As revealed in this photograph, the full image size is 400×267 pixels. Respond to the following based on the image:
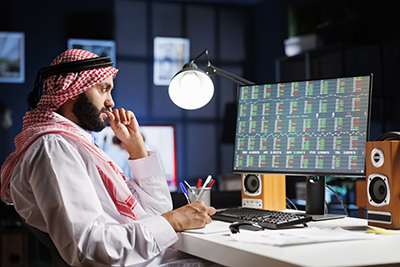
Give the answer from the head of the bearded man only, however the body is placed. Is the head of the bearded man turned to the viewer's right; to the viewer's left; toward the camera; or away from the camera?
to the viewer's right

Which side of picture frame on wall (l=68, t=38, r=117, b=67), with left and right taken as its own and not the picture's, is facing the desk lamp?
front

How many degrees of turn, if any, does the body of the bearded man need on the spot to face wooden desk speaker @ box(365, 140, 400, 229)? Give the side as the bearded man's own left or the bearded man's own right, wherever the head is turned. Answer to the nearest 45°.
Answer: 0° — they already face it

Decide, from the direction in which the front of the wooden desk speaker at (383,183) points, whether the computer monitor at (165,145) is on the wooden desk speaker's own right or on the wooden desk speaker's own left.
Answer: on the wooden desk speaker's own right

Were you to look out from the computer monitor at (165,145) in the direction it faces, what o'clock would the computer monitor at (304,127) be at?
the computer monitor at (304,127) is roughly at 12 o'clock from the computer monitor at (165,145).

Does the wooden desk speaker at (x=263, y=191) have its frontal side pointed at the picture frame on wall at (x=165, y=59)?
no

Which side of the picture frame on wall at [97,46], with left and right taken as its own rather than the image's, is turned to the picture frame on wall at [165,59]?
left

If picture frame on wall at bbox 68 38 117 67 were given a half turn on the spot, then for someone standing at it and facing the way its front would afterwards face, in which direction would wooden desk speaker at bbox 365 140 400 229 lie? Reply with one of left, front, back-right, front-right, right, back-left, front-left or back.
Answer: back

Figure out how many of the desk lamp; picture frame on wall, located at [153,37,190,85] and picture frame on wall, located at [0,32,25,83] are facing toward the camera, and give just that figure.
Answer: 3

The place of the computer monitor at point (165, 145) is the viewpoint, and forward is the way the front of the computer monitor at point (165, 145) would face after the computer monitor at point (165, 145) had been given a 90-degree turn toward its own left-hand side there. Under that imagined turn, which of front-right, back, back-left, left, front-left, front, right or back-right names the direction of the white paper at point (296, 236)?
right

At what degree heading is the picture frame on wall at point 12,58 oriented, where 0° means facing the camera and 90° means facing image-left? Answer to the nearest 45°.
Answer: approximately 0°

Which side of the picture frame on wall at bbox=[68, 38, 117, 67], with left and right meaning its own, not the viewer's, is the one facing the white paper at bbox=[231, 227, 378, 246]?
front

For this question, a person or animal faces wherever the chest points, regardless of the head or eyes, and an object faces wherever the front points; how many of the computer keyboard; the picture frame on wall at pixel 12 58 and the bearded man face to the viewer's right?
1

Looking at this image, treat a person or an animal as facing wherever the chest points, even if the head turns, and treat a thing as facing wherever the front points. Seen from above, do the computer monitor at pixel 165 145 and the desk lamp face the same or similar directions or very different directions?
same or similar directions

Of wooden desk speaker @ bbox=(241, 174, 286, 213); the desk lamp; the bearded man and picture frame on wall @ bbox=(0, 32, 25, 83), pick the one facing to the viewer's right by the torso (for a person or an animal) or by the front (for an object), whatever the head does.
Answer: the bearded man

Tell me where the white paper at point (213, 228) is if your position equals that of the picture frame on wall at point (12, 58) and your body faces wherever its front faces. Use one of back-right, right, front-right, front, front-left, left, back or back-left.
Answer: front

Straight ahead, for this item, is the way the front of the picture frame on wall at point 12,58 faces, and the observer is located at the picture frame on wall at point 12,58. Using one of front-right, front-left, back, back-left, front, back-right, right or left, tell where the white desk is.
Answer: front

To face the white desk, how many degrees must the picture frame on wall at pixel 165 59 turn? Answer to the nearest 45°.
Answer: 0° — it already faces it

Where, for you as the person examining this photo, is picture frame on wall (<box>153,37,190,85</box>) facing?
facing the viewer
